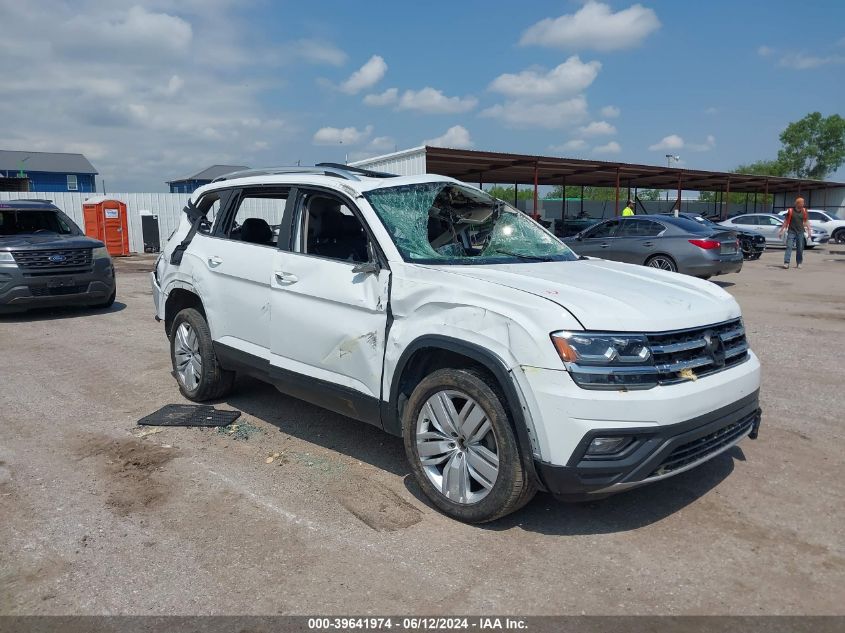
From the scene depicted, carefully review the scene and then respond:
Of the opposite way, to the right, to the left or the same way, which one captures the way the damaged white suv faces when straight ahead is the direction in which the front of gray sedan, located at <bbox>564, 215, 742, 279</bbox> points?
the opposite way

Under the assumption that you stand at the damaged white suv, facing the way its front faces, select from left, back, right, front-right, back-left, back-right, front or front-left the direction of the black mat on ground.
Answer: back

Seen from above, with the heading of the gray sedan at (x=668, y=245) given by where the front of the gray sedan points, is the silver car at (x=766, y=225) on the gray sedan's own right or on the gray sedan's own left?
on the gray sedan's own right

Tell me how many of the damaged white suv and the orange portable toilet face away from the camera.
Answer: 0

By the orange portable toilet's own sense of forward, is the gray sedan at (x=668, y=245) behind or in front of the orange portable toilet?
in front

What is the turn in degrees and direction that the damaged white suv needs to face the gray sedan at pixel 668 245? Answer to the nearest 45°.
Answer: approximately 135° to its left

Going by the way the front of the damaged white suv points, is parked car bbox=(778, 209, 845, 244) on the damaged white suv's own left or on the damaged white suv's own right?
on the damaged white suv's own left

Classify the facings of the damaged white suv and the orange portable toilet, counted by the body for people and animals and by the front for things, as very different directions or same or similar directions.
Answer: same or similar directions

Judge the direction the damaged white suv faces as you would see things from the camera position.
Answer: facing the viewer and to the right of the viewer

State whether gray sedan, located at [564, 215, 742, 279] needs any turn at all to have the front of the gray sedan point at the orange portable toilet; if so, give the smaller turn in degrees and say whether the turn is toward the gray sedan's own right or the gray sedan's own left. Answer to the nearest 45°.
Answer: approximately 45° to the gray sedan's own left

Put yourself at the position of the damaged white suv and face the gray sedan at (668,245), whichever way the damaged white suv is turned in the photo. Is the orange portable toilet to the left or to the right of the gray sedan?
left

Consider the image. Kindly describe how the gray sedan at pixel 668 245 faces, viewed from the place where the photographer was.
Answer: facing away from the viewer and to the left of the viewer
